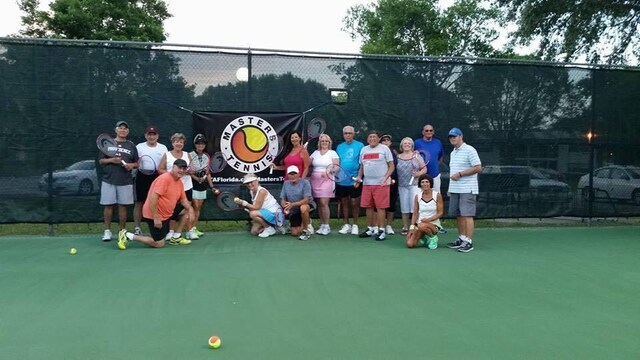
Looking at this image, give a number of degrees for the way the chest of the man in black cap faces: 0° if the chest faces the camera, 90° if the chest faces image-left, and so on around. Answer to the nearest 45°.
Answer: approximately 0°

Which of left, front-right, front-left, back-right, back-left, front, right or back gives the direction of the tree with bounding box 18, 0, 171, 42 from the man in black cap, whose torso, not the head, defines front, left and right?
back

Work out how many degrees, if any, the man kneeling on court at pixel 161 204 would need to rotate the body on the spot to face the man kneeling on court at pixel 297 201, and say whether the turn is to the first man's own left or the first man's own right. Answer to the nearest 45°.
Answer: approximately 45° to the first man's own left

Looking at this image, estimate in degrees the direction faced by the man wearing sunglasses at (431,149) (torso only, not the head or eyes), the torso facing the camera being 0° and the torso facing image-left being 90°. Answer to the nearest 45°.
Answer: approximately 0°
